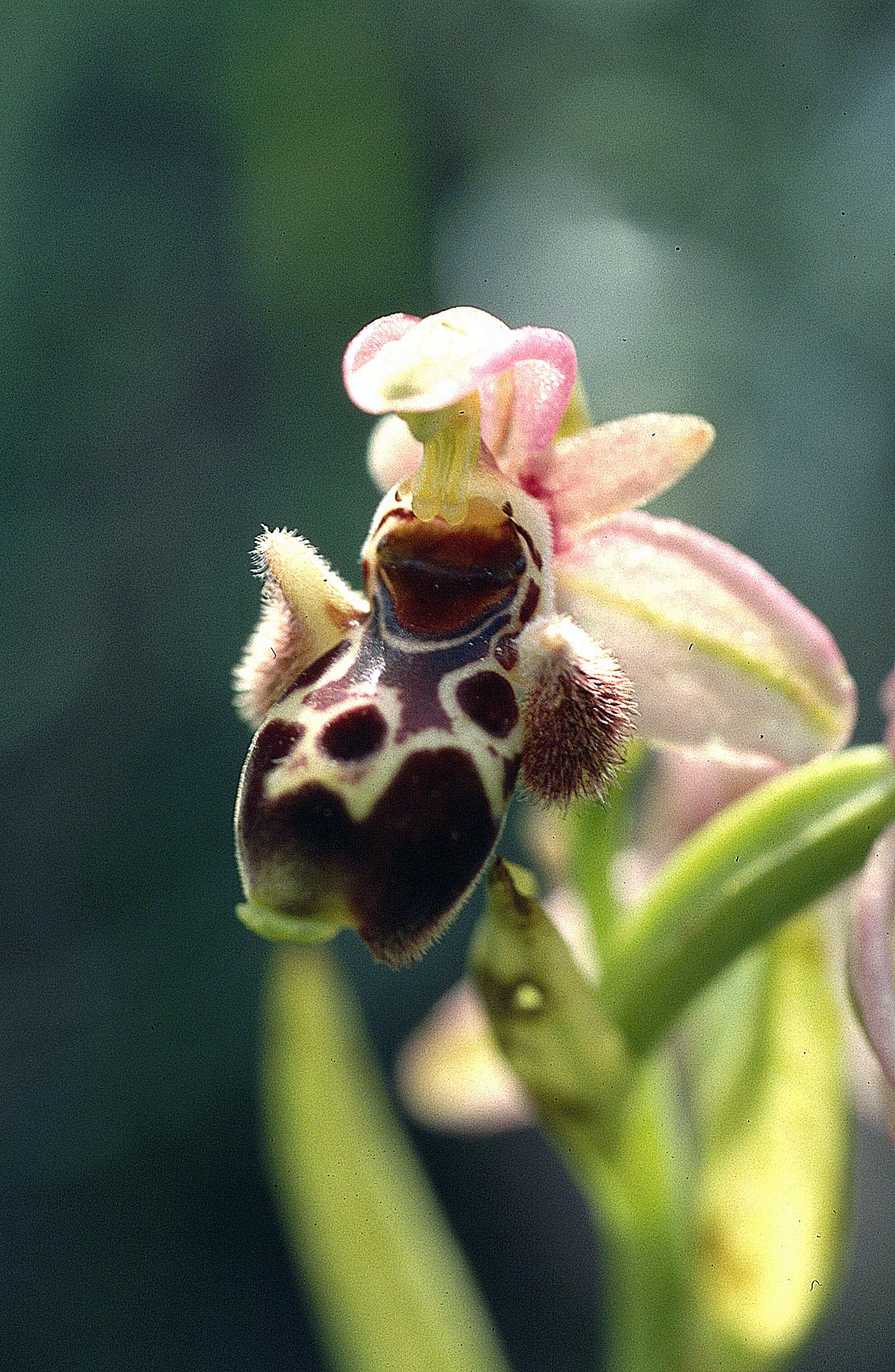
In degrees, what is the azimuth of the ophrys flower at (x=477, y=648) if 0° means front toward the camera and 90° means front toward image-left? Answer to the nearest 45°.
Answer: approximately 45°
